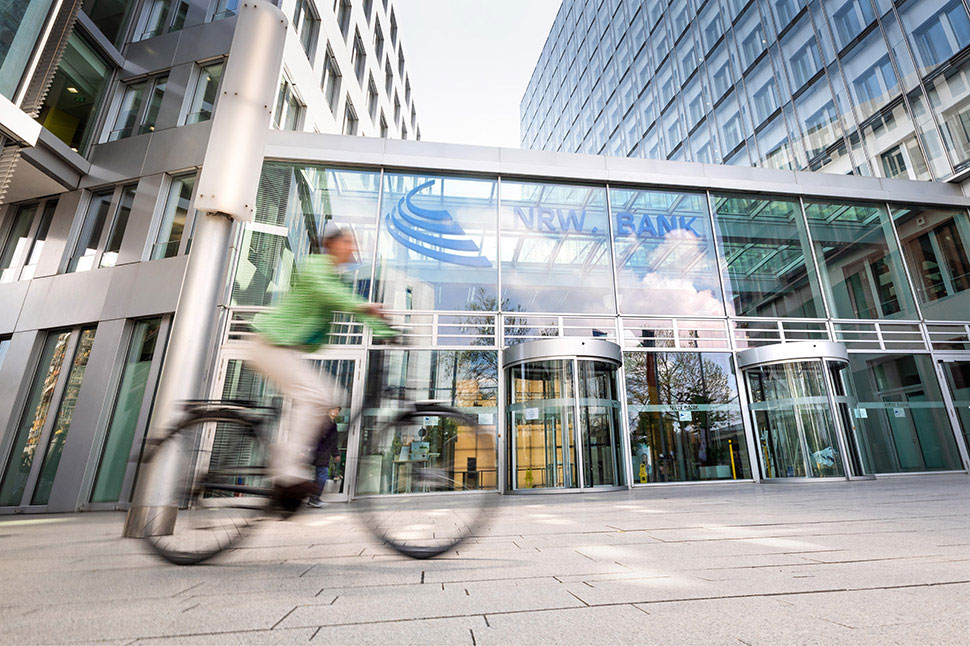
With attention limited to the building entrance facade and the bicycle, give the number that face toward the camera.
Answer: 1

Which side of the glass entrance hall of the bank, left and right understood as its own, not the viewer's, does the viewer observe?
front

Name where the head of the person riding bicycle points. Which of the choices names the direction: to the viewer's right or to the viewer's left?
to the viewer's right

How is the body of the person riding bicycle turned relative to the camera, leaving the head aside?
to the viewer's right

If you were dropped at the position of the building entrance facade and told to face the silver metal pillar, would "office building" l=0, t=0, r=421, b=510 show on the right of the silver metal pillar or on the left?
right

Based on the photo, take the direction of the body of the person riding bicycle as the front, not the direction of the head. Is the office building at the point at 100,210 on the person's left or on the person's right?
on the person's left

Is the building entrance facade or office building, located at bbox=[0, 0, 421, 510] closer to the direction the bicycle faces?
the building entrance facade

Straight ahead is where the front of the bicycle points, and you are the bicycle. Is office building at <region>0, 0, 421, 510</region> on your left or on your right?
on your left

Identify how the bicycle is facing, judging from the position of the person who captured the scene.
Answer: facing to the right of the viewer

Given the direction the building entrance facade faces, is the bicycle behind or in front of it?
in front
